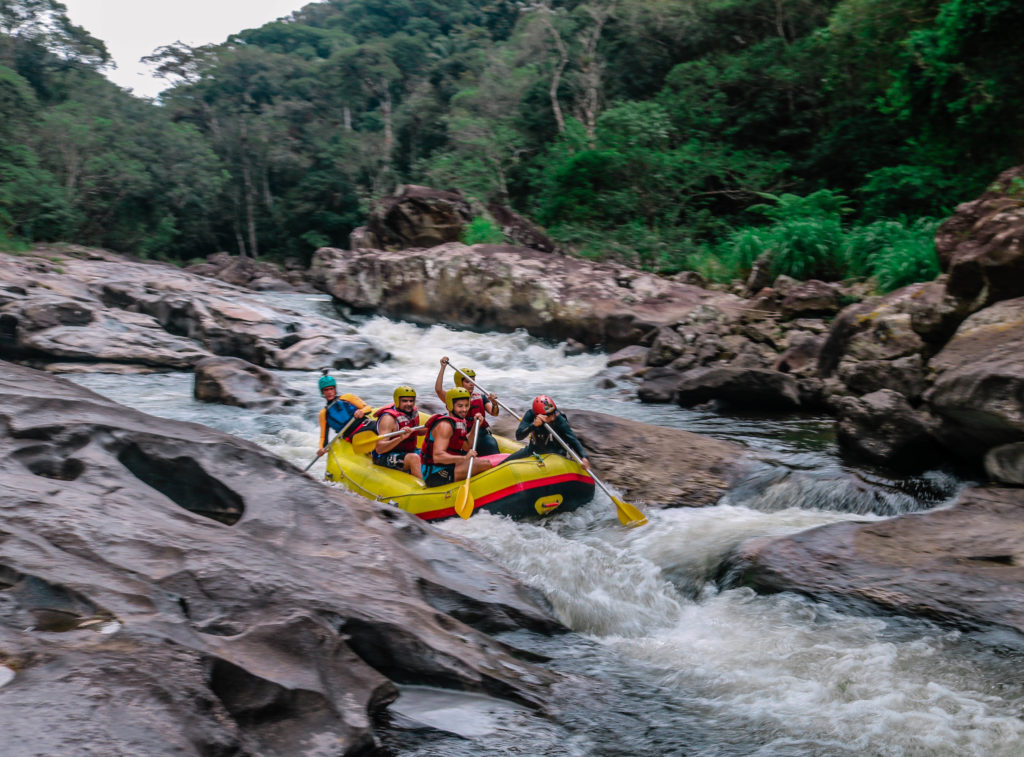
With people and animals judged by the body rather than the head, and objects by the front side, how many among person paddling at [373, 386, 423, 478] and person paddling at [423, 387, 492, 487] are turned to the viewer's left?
0

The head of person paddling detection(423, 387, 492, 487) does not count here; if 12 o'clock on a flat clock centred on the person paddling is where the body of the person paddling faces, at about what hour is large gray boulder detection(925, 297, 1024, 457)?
The large gray boulder is roughly at 11 o'clock from the person paddling.

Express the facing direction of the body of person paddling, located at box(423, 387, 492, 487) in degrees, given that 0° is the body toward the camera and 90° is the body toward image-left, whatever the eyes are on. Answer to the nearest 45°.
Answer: approximately 315°

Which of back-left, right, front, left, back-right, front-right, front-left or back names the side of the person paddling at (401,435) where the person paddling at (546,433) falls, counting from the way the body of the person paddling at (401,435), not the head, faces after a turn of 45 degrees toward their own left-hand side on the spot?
front

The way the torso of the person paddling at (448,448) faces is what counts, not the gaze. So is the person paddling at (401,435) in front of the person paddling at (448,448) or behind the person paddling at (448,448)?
behind

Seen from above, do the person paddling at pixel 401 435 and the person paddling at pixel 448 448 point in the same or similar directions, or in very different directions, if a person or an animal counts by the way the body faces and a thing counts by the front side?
same or similar directions

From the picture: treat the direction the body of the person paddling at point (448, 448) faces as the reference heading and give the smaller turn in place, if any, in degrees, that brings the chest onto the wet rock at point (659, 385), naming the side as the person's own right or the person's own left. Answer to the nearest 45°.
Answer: approximately 90° to the person's own left

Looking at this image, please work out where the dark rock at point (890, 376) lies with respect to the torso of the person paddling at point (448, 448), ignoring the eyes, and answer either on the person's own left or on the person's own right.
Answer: on the person's own left

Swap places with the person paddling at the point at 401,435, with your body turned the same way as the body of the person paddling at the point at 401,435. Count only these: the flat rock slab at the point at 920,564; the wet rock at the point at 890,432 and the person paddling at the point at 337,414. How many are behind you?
1

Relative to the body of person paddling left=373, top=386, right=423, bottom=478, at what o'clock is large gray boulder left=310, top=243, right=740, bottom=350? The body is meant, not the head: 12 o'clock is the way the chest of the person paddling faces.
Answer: The large gray boulder is roughly at 8 o'clock from the person paddling.

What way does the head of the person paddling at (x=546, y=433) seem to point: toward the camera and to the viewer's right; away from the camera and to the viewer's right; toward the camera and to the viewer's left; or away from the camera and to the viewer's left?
toward the camera and to the viewer's right

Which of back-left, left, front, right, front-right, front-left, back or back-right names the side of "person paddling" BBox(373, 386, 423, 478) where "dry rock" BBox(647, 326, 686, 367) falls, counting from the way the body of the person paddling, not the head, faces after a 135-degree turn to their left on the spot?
front-right

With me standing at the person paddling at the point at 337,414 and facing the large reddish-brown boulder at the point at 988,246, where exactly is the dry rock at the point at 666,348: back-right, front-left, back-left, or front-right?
front-left

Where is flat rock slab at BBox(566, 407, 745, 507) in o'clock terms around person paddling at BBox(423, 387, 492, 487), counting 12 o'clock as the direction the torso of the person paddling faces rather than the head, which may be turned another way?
The flat rock slab is roughly at 10 o'clock from the person paddling.

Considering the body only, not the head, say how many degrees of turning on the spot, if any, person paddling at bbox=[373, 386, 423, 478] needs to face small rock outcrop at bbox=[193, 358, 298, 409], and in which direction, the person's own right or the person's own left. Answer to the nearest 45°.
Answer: approximately 180°

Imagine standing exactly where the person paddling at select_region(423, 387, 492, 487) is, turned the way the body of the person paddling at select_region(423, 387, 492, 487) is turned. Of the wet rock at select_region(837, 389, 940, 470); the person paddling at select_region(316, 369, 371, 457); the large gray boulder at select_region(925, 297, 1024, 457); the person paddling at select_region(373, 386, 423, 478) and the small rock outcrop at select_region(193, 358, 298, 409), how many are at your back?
3

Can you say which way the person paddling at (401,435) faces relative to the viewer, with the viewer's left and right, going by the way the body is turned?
facing the viewer and to the right of the viewer

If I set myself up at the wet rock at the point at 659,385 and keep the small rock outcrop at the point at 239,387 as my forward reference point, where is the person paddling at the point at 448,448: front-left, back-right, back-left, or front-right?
front-left

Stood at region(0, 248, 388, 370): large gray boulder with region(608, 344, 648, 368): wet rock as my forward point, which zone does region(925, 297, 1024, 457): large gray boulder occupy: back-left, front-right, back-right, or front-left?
front-right

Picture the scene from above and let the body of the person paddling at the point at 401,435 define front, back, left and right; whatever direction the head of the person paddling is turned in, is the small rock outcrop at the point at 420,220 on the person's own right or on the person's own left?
on the person's own left
